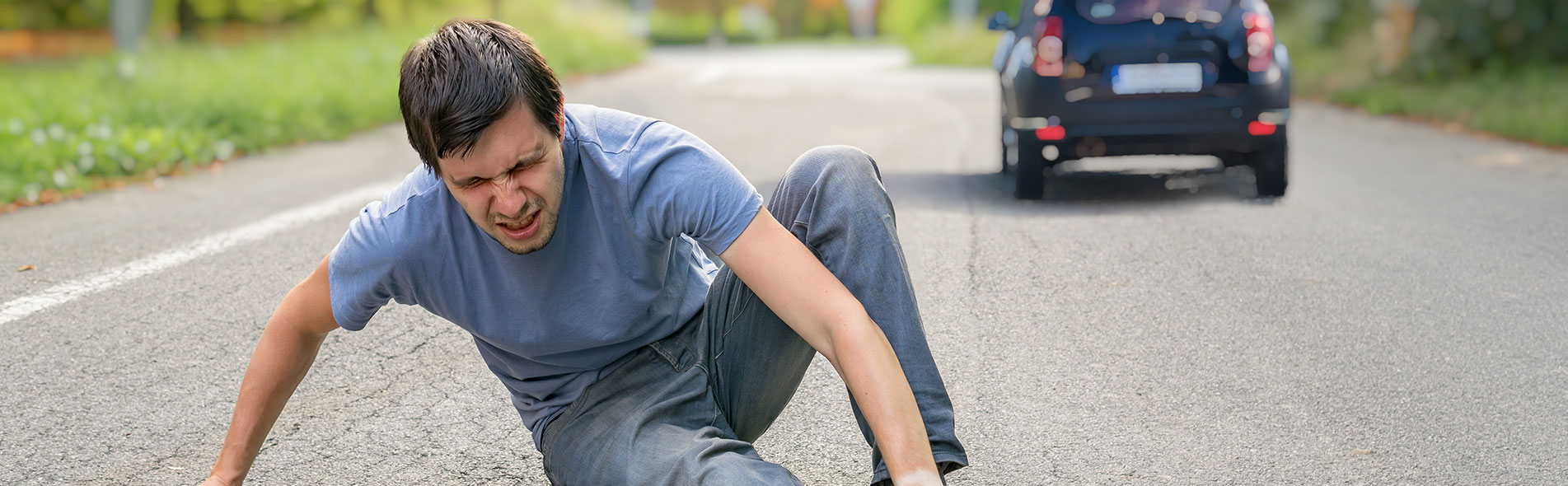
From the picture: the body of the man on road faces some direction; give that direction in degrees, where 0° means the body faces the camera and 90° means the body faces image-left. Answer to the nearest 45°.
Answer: approximately 0°

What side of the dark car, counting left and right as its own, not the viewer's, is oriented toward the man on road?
back

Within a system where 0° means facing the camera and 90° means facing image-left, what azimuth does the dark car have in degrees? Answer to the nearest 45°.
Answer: approximately 180°

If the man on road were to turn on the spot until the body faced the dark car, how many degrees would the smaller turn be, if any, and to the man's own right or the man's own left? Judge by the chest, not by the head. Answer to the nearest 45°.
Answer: approximately 135° to the man's own left

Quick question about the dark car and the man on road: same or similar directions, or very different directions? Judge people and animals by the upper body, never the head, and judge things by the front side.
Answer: very different directions

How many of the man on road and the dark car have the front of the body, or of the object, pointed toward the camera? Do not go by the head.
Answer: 1
